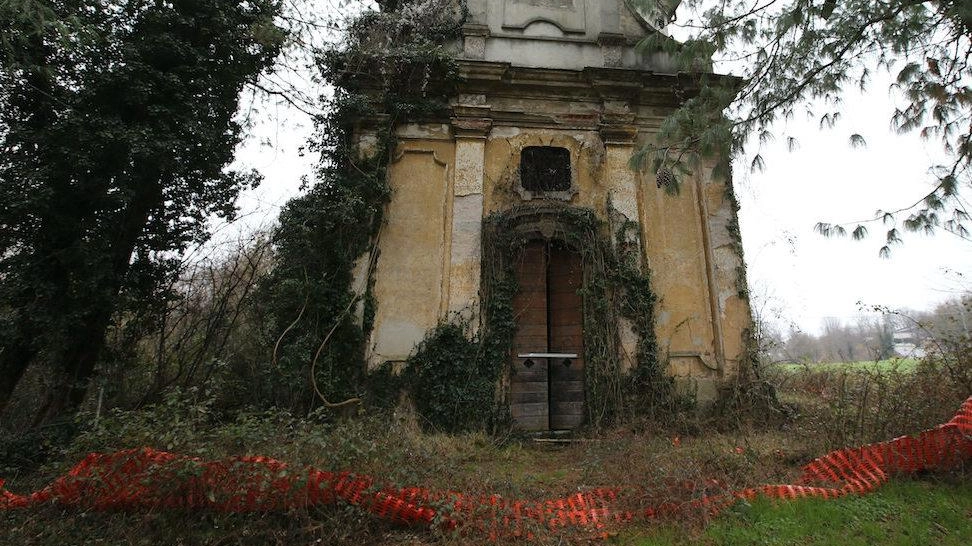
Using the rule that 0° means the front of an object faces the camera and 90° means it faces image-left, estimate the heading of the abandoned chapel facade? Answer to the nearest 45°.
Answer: approximately 0°

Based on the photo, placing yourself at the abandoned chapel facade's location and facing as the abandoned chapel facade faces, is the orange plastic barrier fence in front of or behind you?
in front

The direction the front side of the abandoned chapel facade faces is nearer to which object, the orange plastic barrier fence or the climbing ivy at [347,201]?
the orange plastic barrier fence
